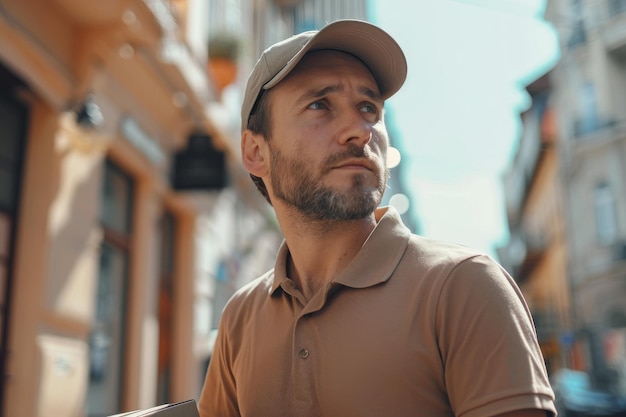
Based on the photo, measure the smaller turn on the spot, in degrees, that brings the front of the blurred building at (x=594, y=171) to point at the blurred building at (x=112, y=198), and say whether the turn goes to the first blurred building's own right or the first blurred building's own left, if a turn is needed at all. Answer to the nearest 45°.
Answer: approximately 45° to the first blurred building's own left

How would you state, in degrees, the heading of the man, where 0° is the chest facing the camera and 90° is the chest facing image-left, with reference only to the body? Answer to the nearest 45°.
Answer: approximately 45°

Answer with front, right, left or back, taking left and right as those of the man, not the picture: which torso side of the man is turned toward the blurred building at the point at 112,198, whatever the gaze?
right

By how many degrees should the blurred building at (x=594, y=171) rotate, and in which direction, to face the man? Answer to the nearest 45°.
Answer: approximately 45° to its left

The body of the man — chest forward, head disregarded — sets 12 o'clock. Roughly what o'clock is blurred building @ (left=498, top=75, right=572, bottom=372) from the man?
The blurred building is roughly at 5 o'clock from the man.

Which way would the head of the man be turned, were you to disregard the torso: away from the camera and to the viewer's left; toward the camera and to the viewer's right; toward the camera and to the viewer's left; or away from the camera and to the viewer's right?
toward the camera and to the viewer's right

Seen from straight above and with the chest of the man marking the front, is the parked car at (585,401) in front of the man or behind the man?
behind

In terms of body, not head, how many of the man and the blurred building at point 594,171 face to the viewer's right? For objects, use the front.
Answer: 0

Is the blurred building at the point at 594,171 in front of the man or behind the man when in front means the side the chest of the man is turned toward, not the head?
behind
